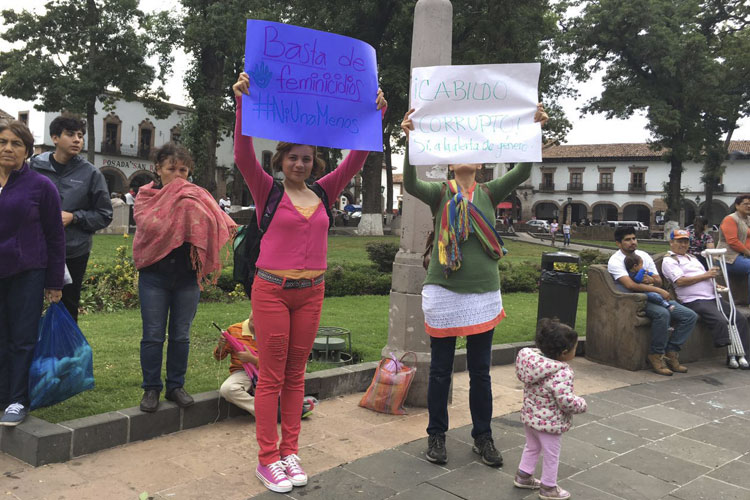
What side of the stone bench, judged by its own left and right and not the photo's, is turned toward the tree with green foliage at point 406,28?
back

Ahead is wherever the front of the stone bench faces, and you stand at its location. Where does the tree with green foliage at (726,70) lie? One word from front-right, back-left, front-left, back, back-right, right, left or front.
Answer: back-left

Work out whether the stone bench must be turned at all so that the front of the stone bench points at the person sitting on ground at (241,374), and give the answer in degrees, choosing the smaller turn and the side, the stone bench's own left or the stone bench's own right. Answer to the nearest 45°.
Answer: approximately 90° to the stone bench's own right

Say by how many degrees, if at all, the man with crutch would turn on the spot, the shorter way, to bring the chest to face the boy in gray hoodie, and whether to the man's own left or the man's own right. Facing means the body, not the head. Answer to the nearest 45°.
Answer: approximately 90° to the man's own right

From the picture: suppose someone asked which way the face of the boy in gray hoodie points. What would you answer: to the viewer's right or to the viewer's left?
to the viewer's right

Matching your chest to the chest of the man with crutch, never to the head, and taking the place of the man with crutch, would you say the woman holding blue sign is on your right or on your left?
on your right

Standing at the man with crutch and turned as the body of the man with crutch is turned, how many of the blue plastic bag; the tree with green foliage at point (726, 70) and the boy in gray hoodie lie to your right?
2

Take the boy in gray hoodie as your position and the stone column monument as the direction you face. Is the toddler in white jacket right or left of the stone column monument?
right

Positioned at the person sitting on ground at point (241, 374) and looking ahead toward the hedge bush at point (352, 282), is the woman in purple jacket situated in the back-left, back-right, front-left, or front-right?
back-left

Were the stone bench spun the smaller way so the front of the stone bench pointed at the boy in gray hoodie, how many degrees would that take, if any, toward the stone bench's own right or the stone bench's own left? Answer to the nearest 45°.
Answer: approximately 90° to the stone bench's own right

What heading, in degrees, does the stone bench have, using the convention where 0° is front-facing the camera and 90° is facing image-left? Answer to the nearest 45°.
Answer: approximately 315°
